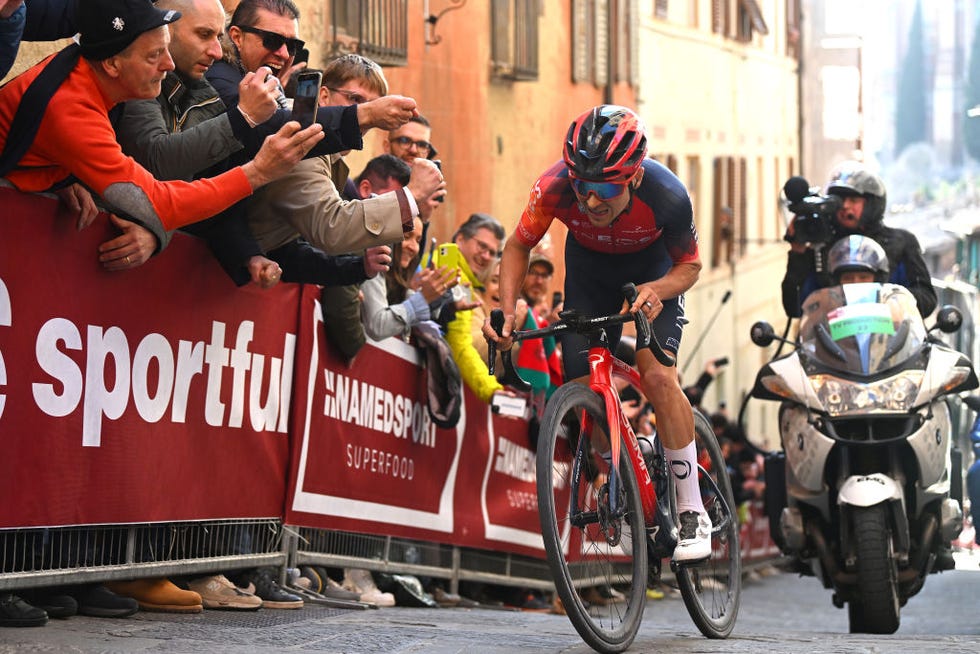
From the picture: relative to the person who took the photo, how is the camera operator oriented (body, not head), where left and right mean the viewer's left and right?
facing the viewer and to the left of the viewer

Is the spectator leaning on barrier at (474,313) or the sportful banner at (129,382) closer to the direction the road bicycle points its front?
the sportful banner

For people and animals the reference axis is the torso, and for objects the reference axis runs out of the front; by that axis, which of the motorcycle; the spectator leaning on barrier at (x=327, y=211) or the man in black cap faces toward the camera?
the motorcycle

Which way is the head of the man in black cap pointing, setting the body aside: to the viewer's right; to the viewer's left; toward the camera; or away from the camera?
to the viewer's right

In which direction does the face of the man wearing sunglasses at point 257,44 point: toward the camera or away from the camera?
toward the camera

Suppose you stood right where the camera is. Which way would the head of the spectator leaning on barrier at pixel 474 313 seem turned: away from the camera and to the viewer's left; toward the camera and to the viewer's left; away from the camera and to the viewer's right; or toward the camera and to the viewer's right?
toward the camera and to the viewer's right

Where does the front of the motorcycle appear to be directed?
toward the camera

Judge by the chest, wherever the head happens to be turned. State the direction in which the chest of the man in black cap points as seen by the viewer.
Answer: to the viewer's right

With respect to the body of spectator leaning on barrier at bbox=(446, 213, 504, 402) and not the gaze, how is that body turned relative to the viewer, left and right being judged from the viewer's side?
facing the viewer and to the right of the viewer

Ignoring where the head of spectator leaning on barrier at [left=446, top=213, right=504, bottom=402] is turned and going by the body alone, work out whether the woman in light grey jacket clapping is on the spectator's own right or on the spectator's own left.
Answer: on the spectator's own right

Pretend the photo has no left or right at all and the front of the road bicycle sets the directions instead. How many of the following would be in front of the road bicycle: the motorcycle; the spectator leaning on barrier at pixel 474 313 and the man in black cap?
1

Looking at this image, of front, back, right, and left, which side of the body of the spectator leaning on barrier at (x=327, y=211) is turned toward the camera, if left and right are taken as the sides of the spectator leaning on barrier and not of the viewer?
right

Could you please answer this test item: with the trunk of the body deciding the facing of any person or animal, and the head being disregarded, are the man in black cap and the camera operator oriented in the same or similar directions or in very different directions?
very different directions

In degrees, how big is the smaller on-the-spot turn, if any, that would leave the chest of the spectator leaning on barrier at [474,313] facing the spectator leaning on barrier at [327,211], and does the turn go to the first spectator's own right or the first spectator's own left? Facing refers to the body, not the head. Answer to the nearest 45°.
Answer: approximately 45° to the first spectator's own right

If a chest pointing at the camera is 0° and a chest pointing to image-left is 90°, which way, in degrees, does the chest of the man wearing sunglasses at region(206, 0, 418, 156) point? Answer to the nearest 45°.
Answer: approximately 315°

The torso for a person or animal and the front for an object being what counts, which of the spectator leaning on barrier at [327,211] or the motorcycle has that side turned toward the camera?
the motorcycle
